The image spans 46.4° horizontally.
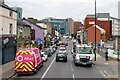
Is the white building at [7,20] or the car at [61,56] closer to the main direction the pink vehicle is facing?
the car

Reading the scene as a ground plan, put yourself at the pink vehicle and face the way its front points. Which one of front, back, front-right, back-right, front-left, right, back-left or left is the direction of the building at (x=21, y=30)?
front-left

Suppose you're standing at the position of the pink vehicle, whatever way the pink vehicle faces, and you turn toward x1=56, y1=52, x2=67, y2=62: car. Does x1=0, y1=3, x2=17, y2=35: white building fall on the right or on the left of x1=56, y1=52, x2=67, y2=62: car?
left

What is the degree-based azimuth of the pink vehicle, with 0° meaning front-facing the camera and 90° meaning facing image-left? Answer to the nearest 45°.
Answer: approximately 225°

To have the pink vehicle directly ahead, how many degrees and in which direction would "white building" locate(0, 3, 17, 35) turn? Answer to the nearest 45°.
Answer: approximately 45° to its right

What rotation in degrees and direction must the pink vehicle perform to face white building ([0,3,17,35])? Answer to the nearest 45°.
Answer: approximately 45° to its left

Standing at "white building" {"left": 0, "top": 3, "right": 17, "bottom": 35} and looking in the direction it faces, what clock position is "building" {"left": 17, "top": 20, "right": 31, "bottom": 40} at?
The building is roughly at 8 o'clock from the white building.

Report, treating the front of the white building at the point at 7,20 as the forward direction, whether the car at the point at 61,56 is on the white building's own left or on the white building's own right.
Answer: on the white building's own left

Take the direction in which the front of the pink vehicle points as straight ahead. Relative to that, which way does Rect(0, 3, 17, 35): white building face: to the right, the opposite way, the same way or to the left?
to the right

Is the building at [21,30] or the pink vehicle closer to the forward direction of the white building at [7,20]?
the pink vehicle
